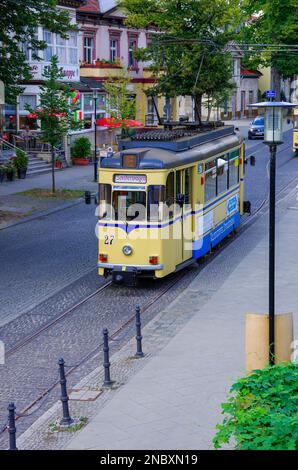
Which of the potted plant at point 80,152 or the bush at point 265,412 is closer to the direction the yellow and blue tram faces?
the bush

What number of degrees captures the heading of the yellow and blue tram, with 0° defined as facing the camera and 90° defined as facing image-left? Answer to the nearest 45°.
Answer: approximately 45°

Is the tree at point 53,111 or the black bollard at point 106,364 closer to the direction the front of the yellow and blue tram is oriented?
the black bollard

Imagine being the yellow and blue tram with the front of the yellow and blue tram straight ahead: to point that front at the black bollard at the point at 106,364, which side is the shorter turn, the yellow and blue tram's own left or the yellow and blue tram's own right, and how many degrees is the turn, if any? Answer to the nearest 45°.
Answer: approximately 45° to the yellow and blue tram's own left

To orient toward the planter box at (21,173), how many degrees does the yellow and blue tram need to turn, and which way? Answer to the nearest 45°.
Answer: approximately 135° to its right

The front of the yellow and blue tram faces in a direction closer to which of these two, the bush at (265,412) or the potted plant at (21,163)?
the bush

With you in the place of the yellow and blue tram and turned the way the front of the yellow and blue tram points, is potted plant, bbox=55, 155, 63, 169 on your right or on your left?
on your right

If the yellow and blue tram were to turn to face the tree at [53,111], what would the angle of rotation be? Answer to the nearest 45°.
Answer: approximately 135° to its right

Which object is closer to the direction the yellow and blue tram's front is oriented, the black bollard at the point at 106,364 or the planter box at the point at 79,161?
the black bollard

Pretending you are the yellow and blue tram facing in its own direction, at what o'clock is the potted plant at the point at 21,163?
The potted plant is roughly at 4 o'clock from the yellow and blue tram.

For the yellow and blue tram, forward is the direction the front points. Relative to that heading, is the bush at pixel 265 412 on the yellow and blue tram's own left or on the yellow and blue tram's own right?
on the yellow and blue tram's own left
